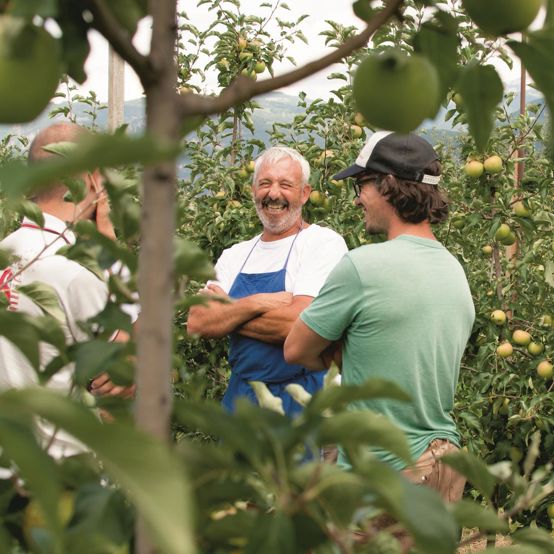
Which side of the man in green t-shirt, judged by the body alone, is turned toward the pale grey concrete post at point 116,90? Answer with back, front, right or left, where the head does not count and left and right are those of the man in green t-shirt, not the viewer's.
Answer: front

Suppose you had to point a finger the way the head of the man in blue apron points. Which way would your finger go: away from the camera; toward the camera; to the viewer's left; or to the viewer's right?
toward the camera

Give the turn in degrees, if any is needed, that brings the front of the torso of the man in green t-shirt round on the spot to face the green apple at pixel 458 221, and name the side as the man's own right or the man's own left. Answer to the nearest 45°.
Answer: approximately 45° to the man's own right

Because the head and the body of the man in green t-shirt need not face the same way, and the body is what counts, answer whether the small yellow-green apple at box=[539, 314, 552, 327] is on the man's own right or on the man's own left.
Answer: on the man's own right

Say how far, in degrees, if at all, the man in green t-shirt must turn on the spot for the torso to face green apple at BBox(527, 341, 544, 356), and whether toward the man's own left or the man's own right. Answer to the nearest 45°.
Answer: approximately 45° to the man's own right

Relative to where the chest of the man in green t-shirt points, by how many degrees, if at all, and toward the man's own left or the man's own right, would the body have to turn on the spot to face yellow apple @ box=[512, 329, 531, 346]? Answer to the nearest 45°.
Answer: approximately 45° to the man's own right

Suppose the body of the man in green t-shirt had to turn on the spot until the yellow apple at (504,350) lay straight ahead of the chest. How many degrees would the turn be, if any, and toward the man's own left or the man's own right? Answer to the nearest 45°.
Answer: approximately 45° to the man's own right

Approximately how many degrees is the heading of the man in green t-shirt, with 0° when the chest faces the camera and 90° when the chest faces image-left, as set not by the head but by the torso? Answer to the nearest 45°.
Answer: approximately 135°

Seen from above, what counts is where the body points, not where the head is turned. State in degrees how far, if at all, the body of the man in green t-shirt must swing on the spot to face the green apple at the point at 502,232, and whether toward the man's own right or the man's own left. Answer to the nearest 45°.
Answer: approximately 45° to the man's own right

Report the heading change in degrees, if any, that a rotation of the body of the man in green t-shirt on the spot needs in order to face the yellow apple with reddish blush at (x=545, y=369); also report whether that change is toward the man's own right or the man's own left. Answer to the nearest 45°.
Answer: approximately 45° to the man's own right

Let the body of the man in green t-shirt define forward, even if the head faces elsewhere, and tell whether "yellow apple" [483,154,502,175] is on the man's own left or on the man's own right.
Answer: on the man's own right

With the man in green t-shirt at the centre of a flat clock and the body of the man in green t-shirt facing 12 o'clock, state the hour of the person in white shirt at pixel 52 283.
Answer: The person in white shirt is roughly at 10 o'clock from the man in green t-shirt.

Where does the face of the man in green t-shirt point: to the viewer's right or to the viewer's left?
to the viewer's left
